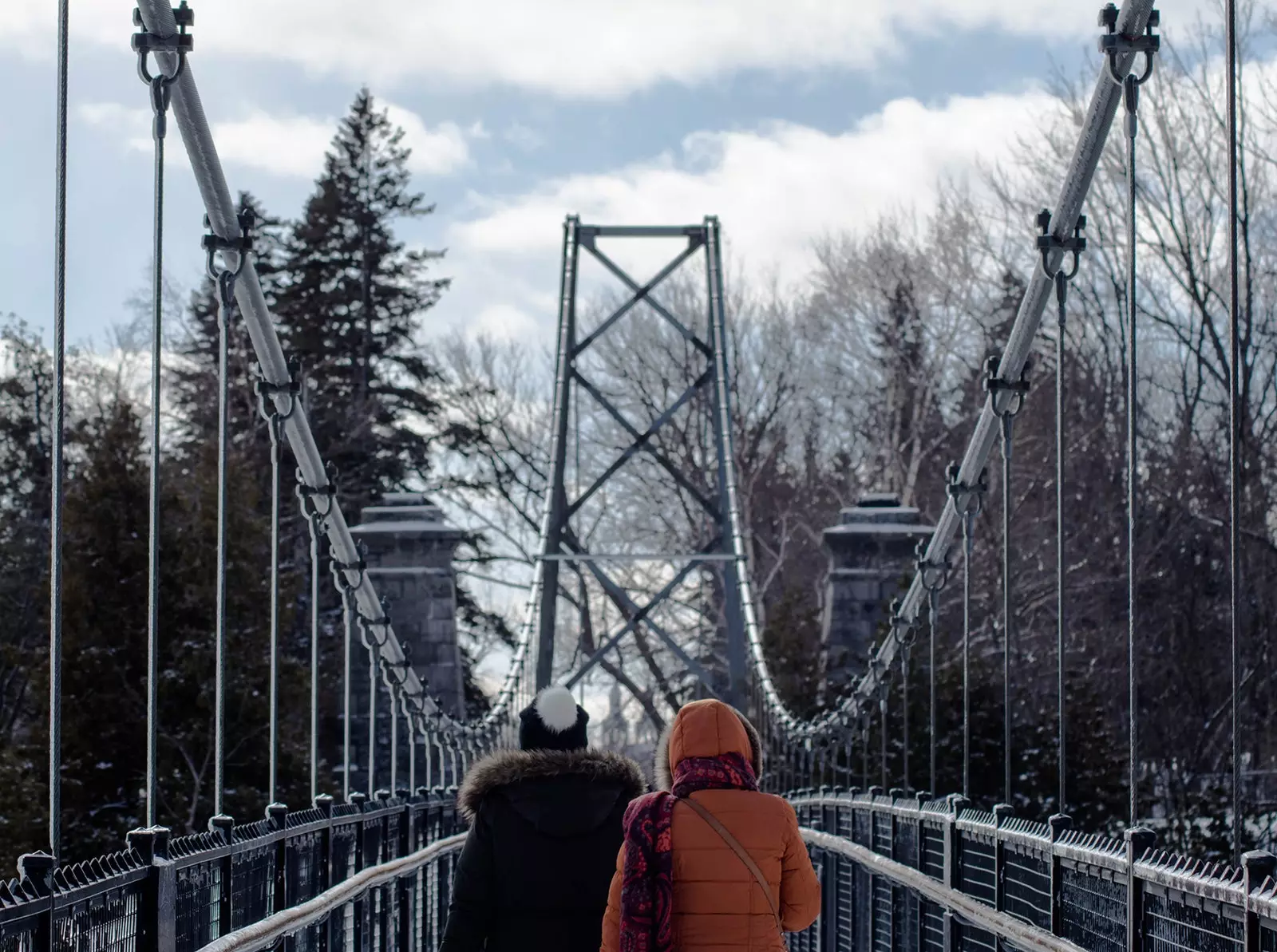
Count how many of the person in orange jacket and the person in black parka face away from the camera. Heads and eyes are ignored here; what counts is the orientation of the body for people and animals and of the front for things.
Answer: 2

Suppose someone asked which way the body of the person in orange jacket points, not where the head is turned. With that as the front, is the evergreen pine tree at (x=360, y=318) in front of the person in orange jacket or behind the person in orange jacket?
in front

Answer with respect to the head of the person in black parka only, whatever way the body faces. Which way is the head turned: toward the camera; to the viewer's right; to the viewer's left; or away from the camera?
away from the camera

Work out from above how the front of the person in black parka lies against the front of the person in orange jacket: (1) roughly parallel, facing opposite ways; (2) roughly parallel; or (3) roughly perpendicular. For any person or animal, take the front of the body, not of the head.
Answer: roughly parallel

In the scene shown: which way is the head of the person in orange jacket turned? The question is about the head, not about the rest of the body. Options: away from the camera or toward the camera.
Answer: away from the camera

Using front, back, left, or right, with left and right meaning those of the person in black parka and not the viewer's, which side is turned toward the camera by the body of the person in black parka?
back

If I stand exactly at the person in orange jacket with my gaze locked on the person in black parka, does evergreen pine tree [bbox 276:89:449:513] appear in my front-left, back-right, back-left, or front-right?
front-right

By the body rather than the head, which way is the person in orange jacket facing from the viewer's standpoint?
away from the camera

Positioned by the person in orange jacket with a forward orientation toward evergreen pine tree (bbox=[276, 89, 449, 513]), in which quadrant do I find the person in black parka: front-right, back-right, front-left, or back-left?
front-left

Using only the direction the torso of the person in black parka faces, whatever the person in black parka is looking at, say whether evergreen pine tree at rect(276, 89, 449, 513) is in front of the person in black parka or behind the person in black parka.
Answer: in front
